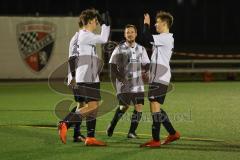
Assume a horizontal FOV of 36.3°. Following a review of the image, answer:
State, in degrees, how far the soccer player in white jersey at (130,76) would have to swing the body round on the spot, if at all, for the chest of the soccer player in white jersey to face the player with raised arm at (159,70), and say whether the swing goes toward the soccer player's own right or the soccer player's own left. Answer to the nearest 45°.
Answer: approximately 45° to the soccer player's own left

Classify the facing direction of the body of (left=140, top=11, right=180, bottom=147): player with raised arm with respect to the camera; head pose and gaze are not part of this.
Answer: to the viewer's left

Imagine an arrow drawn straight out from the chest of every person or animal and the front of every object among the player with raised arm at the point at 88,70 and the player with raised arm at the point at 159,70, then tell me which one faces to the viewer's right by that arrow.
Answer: the player with raised arm at the point at 88,70

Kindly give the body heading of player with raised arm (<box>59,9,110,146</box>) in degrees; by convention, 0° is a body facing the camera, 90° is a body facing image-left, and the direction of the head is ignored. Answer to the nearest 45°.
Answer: approximately 270°

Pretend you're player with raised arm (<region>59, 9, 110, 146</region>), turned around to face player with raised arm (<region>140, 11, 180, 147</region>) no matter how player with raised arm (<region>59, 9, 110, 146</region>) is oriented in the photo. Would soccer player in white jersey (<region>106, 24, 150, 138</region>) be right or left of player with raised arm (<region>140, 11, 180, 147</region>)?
left

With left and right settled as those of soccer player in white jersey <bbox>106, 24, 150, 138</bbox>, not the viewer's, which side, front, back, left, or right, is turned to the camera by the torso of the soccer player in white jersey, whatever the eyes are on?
front

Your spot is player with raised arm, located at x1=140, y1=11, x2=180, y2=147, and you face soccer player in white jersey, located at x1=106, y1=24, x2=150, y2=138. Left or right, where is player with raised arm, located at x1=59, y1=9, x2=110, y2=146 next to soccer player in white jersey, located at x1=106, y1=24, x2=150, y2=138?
left

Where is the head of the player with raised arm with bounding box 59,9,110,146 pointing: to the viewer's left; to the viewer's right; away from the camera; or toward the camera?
to the viewer's right

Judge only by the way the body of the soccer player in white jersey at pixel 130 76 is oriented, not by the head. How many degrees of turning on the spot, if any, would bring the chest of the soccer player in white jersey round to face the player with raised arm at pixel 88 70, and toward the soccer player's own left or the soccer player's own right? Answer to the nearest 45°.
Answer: approximately 45° to the soccer player's own right

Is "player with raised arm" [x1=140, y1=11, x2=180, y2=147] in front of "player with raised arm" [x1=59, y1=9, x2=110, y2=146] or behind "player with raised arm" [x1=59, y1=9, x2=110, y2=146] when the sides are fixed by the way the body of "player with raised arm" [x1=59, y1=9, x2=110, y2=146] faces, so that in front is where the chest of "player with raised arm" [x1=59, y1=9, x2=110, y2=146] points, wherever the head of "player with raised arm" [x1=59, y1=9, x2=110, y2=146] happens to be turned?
in front

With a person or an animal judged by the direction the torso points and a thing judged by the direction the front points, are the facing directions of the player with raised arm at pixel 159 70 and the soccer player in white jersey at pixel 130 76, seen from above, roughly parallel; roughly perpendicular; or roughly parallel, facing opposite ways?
roughly perpendicular

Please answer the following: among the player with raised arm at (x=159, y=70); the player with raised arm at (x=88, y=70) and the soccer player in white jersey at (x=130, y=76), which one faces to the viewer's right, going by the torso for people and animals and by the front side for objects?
the player with raised arm at (x=88, y=70)
